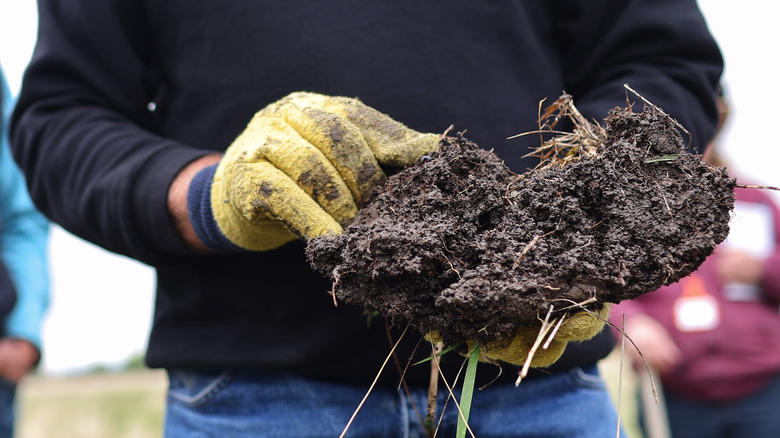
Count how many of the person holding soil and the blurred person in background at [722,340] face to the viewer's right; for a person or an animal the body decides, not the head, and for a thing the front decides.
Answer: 0

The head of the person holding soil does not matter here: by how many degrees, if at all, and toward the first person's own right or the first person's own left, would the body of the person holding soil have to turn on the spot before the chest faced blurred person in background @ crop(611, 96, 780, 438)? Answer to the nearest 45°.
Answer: approximately 135° to the first person's own left

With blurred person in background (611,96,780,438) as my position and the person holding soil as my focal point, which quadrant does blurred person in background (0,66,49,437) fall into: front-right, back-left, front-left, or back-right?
front-right

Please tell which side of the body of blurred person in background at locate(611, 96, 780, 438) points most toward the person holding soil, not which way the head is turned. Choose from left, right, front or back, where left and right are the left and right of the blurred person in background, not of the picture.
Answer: front

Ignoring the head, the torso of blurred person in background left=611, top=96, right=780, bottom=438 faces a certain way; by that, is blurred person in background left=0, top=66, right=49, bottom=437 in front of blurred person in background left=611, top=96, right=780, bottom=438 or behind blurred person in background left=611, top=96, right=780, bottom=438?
in front

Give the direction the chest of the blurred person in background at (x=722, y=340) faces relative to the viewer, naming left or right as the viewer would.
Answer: facing the viewer and to the left of the viewer

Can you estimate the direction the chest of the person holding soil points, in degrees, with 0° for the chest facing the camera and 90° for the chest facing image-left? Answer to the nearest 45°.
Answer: approximately 0°
